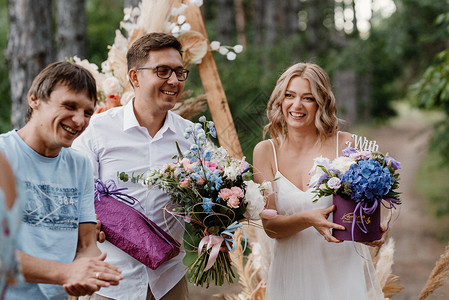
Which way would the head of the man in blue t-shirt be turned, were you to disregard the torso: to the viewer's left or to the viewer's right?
to the viewer's right

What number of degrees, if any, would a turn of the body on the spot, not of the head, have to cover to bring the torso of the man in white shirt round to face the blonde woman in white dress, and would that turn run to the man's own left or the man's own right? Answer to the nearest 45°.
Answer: approximately 45° to the man's own left

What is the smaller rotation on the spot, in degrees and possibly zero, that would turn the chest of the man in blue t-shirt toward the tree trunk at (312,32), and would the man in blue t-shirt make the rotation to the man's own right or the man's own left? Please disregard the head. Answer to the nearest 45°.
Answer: approximately 90° to the man's own left

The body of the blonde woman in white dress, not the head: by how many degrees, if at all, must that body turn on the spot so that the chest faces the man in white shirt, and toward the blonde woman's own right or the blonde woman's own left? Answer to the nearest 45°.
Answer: approximately 45° to the blonde woman's own right

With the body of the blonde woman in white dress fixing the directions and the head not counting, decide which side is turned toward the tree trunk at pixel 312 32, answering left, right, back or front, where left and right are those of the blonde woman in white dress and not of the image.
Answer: back

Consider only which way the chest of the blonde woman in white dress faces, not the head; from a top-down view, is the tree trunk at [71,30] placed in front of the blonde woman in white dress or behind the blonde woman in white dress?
behind

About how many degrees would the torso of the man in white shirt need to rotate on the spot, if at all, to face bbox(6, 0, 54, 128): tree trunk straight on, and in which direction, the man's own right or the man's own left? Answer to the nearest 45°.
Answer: approximately 180°
